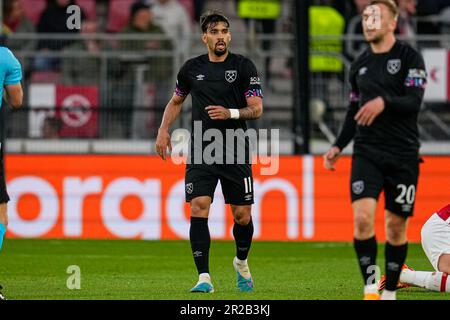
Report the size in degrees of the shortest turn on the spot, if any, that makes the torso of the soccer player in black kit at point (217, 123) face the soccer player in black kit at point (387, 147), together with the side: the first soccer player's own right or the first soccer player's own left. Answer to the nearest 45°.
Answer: approximately 45° to the first soccer player's own left

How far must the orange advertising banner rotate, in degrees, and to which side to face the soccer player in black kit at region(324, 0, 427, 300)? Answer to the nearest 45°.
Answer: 0° — it already faces them

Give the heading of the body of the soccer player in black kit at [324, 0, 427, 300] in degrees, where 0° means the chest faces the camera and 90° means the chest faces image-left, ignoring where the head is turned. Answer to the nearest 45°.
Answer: approximately 0°

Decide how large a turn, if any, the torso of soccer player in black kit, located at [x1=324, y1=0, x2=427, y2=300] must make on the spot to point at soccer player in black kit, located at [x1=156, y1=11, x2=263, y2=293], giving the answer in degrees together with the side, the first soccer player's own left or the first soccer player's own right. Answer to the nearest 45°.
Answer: approximately 135° to the first soccer player's own right

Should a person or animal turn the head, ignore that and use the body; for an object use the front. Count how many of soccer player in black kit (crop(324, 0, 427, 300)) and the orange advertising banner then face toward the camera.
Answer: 2

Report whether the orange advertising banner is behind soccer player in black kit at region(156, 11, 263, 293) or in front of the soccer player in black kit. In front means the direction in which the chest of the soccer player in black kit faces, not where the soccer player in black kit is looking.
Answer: behind
